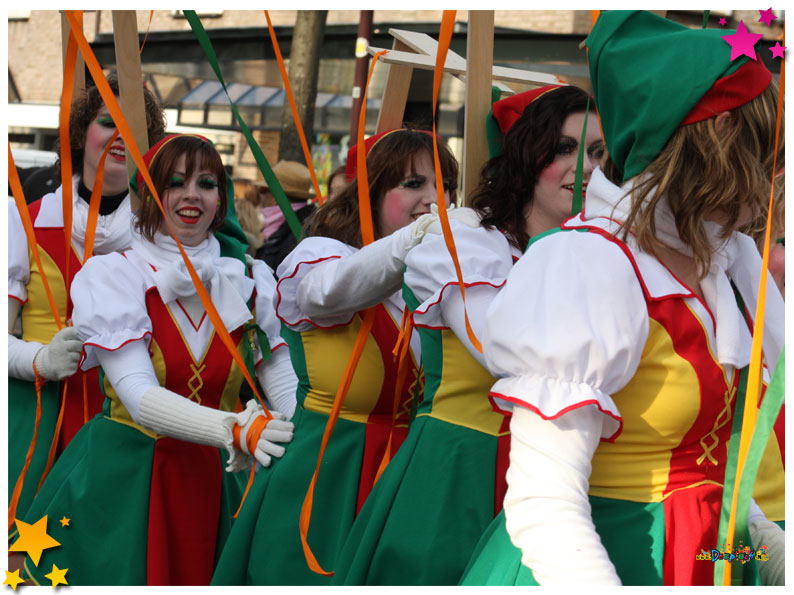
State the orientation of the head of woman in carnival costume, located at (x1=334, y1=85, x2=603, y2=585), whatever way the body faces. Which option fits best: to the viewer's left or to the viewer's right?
to the viewer's right

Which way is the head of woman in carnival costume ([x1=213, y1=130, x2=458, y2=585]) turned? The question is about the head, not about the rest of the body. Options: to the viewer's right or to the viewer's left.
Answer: to the viewer's right

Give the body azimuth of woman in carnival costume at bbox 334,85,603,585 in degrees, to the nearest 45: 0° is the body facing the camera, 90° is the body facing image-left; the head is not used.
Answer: approximately 270°

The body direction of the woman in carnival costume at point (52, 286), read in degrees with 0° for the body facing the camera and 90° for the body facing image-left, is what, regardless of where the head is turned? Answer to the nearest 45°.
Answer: approximately 315°

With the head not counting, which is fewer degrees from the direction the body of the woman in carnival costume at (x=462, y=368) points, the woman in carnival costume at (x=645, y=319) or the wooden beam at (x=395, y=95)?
the woman in carnival costume
